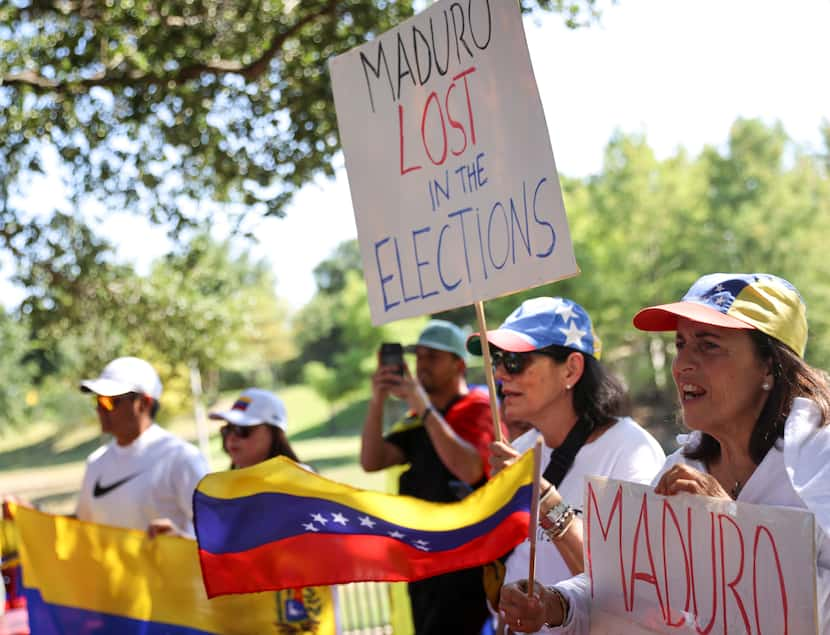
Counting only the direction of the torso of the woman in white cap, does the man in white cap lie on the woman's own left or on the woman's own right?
on the woman's own right

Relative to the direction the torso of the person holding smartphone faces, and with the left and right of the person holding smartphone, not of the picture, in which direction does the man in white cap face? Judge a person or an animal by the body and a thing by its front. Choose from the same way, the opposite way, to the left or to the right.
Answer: the same way

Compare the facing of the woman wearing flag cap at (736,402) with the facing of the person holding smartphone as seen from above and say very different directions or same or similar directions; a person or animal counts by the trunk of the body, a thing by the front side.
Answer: same or similar directions

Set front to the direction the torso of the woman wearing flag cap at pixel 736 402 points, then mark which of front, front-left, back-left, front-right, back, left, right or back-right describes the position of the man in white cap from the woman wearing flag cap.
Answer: right

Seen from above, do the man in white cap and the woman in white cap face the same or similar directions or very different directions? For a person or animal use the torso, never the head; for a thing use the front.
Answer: same or similar directions

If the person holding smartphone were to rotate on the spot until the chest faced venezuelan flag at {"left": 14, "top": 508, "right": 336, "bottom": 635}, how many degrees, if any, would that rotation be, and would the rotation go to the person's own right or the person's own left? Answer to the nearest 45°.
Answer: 0° — they already face it

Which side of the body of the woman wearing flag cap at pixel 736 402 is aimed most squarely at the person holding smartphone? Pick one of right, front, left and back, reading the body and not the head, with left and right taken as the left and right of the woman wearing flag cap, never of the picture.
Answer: right

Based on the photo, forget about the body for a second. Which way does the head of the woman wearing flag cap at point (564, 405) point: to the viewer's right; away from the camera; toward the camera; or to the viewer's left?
to the viewer's left

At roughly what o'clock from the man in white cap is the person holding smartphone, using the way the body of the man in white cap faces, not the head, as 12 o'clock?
The person holding smartphone is roughly at 8 o'clock from the man in white cap.

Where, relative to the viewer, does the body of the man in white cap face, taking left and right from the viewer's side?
facing the viewer and to the left of the viewer
